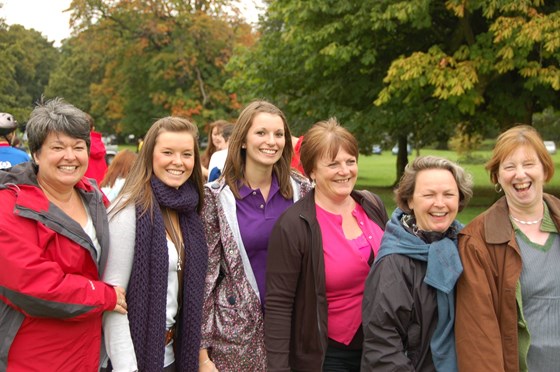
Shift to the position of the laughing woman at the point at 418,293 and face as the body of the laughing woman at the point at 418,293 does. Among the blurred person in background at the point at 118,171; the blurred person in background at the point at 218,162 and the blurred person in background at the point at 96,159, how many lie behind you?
3

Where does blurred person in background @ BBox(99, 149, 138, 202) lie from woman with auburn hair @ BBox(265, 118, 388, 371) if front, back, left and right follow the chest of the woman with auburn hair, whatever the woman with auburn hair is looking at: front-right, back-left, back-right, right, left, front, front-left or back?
back

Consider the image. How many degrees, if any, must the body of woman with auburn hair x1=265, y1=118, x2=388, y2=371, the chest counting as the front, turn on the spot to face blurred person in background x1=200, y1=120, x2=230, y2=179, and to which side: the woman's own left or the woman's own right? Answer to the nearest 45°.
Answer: approximately 135° to the woman's own left

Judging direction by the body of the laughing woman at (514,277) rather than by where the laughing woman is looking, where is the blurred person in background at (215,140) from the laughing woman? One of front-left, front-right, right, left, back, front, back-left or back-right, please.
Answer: back

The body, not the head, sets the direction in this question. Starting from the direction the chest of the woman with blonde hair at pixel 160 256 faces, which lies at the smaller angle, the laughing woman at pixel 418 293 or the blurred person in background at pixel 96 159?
the laughing woman

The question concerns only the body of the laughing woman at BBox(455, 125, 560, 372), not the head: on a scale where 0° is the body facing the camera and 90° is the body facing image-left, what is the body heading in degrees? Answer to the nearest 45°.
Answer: approximately 315°

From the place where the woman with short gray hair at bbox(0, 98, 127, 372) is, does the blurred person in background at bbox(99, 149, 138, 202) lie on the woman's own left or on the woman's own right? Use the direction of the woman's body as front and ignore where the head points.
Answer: on the woman's own left

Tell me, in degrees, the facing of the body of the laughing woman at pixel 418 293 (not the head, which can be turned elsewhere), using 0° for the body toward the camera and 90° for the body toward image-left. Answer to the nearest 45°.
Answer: approximately 315°

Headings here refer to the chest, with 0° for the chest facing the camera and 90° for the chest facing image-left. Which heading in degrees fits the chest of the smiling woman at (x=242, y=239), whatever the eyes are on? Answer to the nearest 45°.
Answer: approximately 315°

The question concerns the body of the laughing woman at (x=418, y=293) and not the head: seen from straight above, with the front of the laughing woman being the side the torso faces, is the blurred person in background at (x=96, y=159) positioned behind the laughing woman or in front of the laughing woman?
behind

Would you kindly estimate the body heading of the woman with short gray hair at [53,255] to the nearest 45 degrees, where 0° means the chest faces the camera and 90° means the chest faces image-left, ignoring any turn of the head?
approximately 315°
